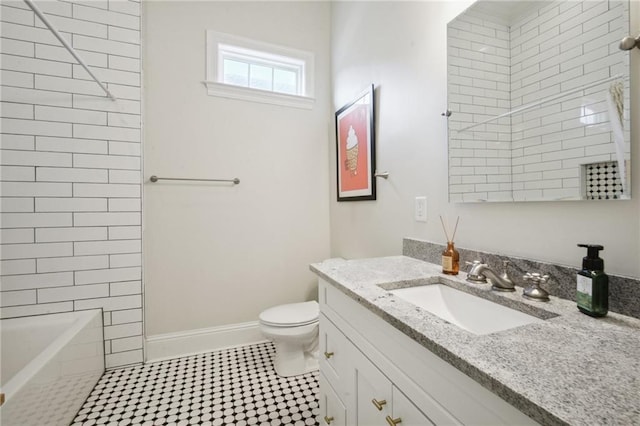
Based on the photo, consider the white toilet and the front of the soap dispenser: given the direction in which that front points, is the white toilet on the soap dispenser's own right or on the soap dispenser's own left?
on the soap dispenser's own right

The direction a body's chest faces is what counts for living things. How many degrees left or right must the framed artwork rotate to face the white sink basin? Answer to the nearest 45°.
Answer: approximately 45° to its left

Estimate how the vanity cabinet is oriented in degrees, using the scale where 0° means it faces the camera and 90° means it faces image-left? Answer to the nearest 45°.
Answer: approximately 45°

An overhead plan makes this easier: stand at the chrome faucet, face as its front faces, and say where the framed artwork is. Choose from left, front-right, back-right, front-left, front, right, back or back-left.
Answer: right
